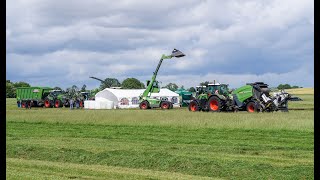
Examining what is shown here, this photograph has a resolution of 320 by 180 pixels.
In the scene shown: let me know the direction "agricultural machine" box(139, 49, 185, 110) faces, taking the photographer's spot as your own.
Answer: facing to the right of the viewer

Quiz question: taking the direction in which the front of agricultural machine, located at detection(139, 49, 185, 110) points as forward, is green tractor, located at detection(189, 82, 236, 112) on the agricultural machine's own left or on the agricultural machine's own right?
on the agricultural machine's own right
